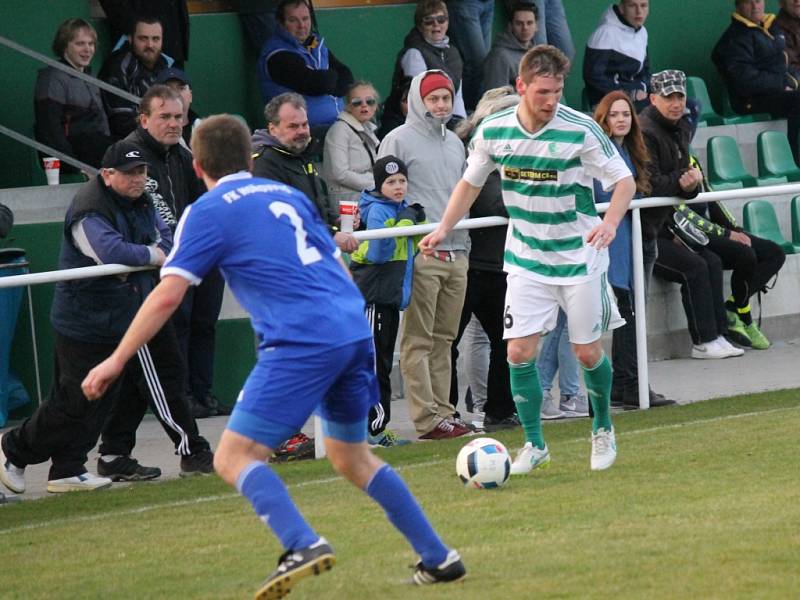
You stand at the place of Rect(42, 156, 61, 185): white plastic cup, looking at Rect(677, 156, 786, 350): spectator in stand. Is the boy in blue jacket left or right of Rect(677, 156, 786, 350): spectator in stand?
right

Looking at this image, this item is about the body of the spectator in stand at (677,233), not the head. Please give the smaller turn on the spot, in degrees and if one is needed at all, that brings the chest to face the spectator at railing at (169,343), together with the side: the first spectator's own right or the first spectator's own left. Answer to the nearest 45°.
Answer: approximately 90° to the first spectator's own right

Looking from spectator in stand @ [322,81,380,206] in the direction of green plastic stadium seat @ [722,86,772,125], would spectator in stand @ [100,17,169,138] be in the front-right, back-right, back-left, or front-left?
back-left

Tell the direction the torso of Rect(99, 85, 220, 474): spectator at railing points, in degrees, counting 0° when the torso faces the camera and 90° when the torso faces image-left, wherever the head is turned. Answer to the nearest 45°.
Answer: approximately 315°

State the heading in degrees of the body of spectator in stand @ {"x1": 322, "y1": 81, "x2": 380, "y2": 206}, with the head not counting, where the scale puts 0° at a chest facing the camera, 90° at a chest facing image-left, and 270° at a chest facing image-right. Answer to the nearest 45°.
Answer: approximately 315°

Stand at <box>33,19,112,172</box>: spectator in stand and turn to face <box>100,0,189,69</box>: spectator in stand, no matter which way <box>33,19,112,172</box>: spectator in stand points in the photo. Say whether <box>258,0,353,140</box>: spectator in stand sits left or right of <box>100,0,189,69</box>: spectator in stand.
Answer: right
